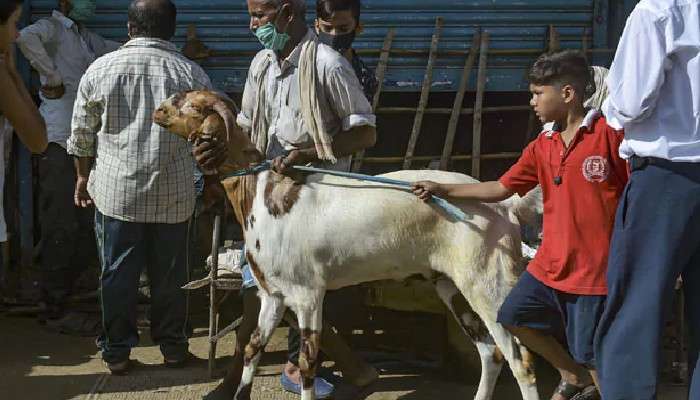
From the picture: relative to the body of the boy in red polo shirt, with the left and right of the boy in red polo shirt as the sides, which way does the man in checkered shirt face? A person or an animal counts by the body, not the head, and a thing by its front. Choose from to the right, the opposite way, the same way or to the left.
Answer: to the right

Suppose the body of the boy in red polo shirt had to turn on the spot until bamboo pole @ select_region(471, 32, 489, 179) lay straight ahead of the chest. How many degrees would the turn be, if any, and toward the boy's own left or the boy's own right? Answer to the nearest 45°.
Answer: approximately 135° to the boy's own right

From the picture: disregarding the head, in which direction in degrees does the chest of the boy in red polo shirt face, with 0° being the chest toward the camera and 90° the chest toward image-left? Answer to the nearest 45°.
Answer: approximately 45°

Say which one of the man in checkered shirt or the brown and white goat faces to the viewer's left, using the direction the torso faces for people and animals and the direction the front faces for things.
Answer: the brown and white goat

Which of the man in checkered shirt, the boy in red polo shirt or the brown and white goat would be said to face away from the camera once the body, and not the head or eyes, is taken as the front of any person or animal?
the man in checkered shirt

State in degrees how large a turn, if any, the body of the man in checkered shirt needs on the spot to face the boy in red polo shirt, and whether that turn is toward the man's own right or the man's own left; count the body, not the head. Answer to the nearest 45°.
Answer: approximately 135° to the man's own right

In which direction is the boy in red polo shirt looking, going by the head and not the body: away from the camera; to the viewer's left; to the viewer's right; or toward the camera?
to the viewer's left

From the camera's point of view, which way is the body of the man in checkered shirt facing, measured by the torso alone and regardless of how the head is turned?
away from the camera

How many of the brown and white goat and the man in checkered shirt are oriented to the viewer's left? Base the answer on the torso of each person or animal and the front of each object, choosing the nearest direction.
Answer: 1

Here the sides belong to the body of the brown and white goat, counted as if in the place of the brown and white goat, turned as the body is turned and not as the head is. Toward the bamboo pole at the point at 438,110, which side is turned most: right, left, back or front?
right

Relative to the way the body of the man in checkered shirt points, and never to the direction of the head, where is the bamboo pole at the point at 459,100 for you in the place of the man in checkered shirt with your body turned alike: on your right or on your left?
on your right

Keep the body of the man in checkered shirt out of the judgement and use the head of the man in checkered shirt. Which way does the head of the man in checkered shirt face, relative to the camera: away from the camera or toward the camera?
away from the camera

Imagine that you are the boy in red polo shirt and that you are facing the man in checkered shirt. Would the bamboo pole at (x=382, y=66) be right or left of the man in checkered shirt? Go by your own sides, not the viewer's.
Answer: right

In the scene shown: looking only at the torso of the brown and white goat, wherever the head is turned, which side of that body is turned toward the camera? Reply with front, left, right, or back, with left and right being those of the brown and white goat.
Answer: left
